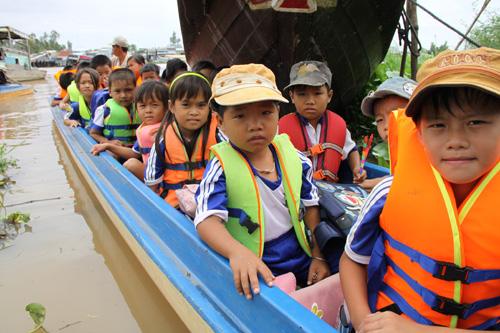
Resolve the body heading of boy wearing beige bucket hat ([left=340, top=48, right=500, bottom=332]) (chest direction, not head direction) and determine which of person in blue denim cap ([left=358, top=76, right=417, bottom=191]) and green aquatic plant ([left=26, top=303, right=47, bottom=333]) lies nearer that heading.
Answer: the green aquatic plant

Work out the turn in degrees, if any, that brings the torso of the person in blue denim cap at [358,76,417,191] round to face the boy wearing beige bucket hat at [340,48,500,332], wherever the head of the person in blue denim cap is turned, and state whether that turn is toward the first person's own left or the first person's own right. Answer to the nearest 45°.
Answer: approximately 45° to the first person's own left

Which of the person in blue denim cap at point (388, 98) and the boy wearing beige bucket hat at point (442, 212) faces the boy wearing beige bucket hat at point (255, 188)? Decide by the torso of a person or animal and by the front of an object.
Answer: the person in blue denim cap

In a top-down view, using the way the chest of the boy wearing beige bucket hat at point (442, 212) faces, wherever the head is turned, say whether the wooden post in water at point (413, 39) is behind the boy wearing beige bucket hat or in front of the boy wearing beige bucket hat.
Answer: behind

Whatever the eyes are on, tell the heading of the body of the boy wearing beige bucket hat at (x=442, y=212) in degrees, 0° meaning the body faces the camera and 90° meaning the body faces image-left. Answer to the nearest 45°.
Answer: approximately 0°

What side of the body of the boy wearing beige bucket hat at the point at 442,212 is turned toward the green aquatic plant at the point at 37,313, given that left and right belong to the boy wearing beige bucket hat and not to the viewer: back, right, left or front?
right
